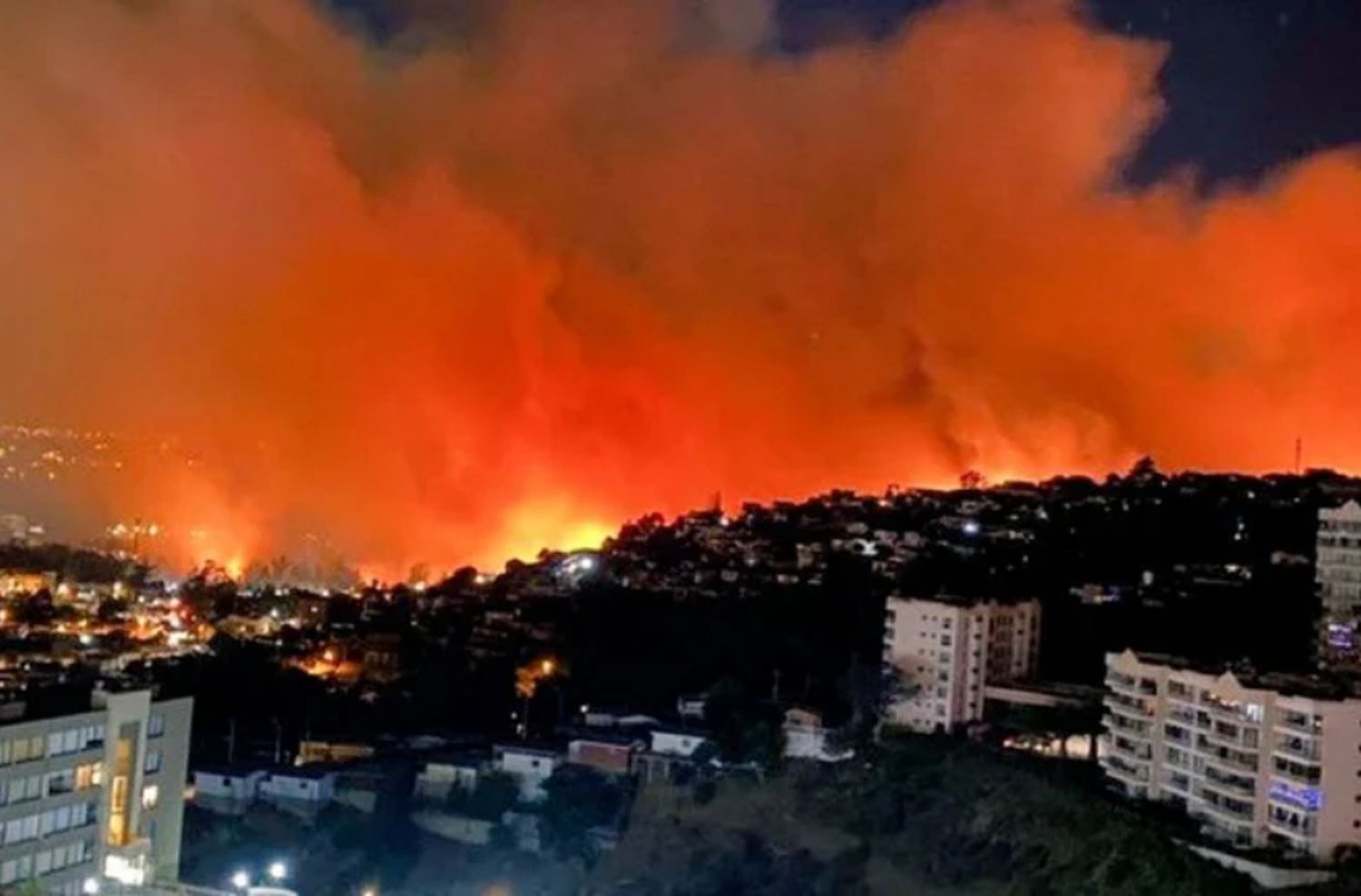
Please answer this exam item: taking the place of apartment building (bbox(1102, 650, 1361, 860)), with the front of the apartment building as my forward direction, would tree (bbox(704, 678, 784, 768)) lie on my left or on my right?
on my right

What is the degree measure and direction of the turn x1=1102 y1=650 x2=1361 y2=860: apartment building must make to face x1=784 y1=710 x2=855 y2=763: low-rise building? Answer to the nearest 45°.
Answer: approximately 90° to its right

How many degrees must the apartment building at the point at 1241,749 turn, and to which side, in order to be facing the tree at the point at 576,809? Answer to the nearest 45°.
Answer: approximately 45° to its right

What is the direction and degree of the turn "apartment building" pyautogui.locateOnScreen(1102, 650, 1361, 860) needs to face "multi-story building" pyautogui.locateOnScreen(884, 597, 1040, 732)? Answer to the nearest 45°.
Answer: approximately 90° to its right

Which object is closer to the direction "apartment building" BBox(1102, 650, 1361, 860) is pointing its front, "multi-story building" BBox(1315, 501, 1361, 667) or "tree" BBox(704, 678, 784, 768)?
the tree

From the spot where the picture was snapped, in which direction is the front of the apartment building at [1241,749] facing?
facing the viewer and to the left of the viewer

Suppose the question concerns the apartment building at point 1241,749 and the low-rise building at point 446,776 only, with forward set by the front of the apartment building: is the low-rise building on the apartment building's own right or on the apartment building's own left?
on the apartment building's own right

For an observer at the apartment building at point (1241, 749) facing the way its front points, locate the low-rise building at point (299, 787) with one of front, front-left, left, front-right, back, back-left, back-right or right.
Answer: front-right

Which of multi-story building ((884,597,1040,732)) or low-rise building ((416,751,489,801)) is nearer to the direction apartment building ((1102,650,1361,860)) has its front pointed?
the low-rise building
